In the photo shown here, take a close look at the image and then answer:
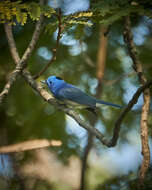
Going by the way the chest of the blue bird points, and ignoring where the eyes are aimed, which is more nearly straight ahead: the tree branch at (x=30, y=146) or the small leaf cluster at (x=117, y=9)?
the tree branch

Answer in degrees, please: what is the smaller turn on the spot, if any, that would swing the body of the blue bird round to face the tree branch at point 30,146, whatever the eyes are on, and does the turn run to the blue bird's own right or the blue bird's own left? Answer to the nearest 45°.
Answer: approximately 45° to the blue bird's own left

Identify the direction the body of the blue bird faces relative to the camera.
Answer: to the viewer's left
